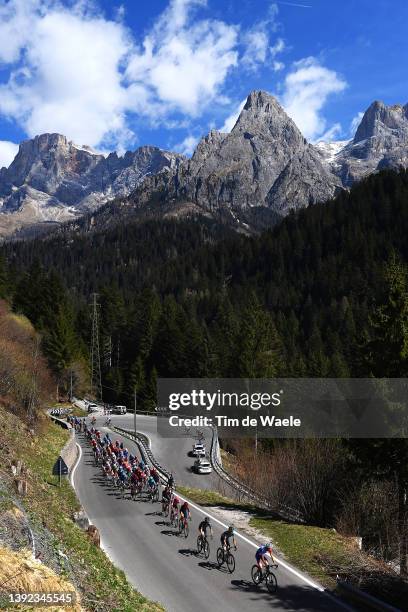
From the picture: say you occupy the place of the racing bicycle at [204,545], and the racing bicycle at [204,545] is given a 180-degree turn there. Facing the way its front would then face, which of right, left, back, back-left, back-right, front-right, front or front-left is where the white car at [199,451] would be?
front-right

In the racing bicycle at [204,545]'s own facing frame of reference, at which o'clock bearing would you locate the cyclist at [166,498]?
The cyclist is roughly at 7 o'clock from the racing bicycle.

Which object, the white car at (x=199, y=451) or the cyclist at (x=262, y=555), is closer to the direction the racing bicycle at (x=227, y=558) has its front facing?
the cyclist

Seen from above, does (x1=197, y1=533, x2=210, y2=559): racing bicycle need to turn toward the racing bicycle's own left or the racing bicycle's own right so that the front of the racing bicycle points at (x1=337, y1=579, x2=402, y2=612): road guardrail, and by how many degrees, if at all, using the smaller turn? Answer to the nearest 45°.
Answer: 0° — it already faces it

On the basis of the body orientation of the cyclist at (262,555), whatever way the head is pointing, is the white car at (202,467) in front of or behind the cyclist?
behind

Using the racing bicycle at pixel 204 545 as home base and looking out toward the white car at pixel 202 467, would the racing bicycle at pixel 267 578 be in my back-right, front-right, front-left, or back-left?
back-right

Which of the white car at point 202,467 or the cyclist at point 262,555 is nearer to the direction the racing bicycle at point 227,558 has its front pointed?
the cyclist

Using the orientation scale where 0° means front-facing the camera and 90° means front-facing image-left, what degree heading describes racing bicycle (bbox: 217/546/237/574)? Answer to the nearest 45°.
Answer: approximately 315°

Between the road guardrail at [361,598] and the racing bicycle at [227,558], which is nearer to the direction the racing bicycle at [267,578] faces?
the road guardrail

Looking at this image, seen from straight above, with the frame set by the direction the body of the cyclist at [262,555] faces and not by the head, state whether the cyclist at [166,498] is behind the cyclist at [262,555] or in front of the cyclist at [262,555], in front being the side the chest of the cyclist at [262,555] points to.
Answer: behind

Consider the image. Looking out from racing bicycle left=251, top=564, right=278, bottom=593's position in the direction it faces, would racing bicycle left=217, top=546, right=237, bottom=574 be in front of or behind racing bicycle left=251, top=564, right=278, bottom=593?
behind

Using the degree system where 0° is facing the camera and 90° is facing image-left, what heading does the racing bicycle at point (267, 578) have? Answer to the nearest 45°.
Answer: approximately 315°
